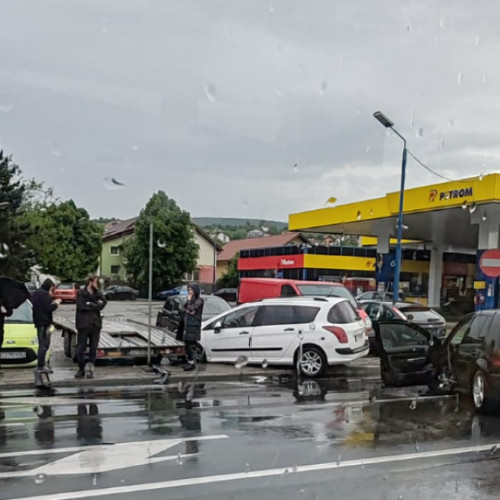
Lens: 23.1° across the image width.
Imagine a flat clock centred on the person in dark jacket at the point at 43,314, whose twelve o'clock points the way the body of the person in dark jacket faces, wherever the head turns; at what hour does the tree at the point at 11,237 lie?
The tree is roughly at 9 o'clock from the person in dark jacket.

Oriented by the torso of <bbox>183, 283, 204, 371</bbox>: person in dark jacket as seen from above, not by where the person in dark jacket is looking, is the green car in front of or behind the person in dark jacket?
in front

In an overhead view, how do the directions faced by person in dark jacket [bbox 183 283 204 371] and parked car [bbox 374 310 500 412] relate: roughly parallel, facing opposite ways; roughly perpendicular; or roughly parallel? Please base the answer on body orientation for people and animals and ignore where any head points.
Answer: roughly perpendicular

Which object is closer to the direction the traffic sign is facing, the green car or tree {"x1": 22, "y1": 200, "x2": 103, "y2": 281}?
the green car

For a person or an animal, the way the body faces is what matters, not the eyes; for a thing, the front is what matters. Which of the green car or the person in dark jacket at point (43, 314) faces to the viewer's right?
the person in dark jacket

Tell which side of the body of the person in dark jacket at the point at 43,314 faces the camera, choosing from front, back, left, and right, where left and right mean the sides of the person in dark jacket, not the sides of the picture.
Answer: right

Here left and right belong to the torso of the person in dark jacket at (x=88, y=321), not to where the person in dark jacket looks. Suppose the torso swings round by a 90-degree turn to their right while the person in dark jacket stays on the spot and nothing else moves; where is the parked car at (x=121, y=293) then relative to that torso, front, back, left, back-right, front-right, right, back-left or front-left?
back-right

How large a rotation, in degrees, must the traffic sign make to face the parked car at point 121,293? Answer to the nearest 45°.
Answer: approximately 135° to its right

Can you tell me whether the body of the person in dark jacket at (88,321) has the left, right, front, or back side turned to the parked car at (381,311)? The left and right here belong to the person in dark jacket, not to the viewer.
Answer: left

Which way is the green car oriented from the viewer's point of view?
toward the camera

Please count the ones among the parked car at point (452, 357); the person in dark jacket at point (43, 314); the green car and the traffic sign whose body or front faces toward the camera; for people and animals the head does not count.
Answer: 2

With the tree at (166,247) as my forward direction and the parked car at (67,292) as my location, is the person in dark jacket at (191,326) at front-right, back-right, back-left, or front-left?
back-right

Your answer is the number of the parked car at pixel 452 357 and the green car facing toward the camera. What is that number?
1

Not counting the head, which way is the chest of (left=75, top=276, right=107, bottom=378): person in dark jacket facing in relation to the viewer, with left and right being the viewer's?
facing the viewer and to the right of the viewer
